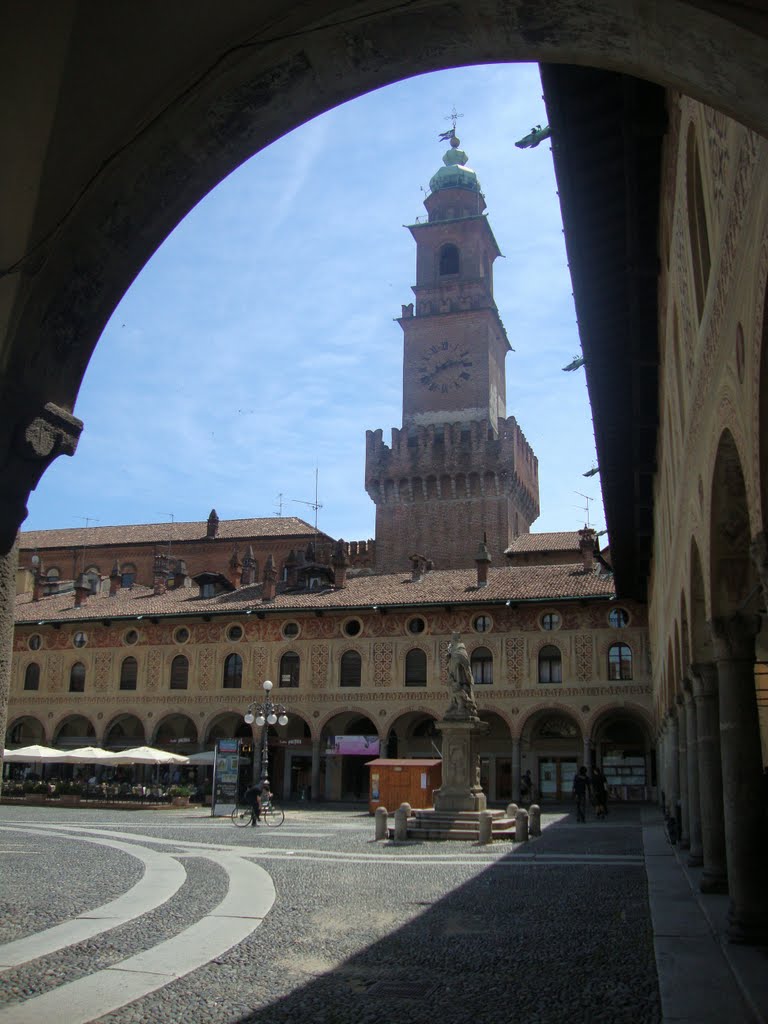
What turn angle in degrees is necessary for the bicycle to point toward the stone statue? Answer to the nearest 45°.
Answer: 0° — it already faces it

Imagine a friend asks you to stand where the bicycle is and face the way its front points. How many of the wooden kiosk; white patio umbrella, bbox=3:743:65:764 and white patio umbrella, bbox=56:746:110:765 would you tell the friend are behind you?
2

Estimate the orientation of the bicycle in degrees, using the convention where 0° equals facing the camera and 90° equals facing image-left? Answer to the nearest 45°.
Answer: approximately 270°

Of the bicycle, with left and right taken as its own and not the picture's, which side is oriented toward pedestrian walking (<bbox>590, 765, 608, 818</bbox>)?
front
